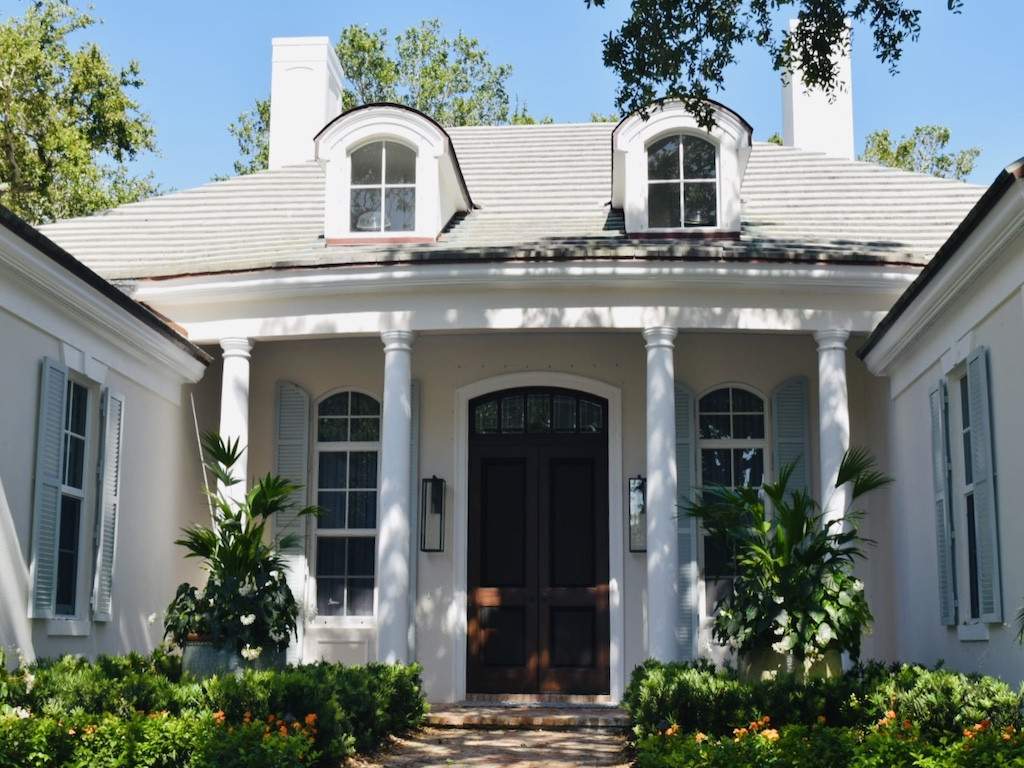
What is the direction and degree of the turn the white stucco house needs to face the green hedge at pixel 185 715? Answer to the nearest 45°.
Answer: approximately 45° to its right

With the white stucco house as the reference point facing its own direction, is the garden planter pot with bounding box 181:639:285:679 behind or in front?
in front

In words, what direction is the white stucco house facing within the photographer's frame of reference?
facing the viewer

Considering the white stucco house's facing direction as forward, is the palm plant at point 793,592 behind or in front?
in front

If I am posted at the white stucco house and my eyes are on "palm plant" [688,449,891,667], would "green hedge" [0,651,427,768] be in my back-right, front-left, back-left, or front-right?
front-right
